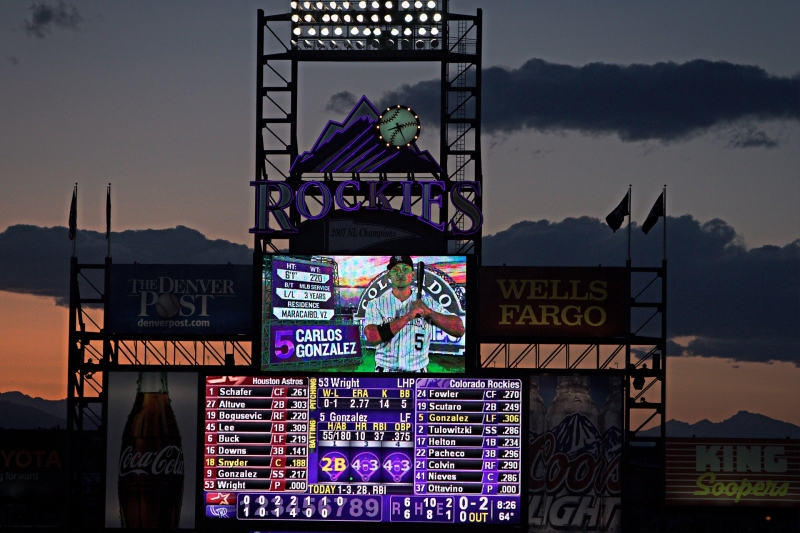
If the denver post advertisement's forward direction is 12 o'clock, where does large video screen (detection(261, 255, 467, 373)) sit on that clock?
The large video screen is roughly at 10 o'clock from the denver post advertisement.

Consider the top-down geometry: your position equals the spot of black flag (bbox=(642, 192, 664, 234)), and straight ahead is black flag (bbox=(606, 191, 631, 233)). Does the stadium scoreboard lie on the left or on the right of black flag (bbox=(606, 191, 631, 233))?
left

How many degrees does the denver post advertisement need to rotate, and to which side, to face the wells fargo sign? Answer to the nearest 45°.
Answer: approximately 90° to its left

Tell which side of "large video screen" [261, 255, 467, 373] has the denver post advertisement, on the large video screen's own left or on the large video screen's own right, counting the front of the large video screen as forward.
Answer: on the large video screen's own right

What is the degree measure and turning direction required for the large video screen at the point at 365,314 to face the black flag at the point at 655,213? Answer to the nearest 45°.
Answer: approximately 90° to its left

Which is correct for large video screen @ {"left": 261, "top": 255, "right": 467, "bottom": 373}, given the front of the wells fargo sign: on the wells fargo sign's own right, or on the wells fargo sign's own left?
on the wells fargo sign's own right
